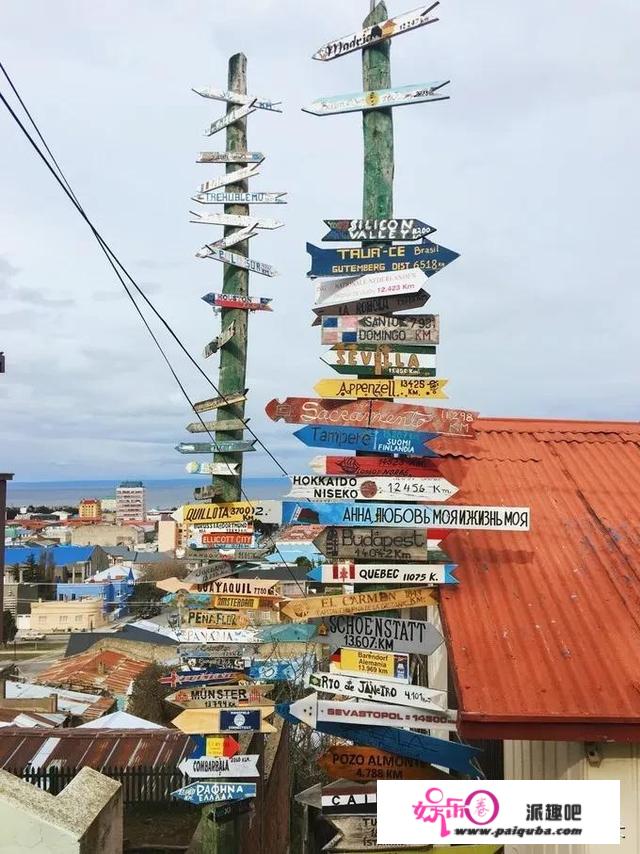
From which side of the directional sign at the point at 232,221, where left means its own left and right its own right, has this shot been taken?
front

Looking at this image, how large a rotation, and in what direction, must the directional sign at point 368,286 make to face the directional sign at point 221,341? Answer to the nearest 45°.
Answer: approximately 135° to its right

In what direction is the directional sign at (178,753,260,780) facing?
toward the camera

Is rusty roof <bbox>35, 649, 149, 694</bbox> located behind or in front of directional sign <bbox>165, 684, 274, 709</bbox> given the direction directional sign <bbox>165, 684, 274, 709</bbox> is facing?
behind
